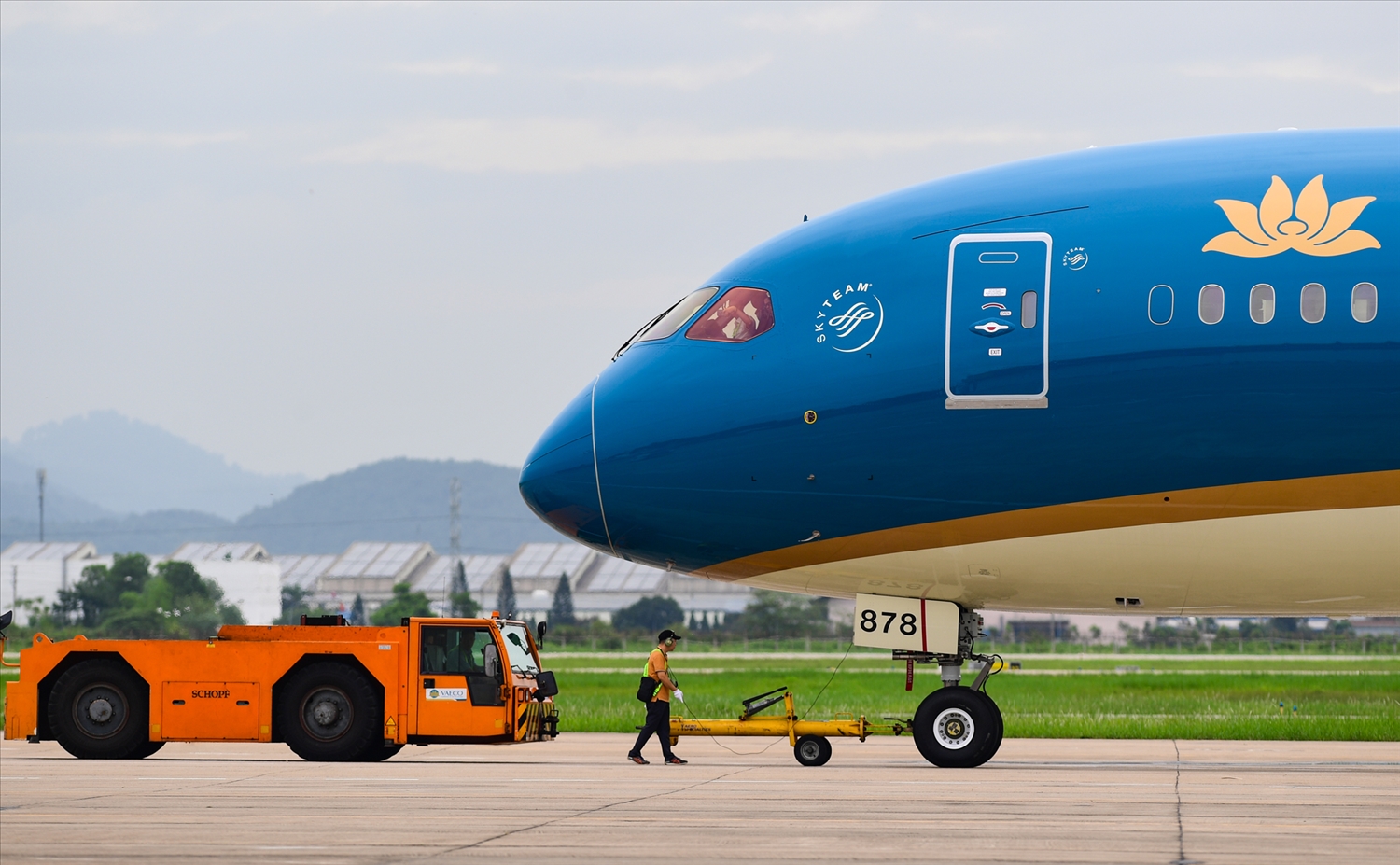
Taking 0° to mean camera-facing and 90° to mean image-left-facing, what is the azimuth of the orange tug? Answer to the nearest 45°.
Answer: approximately 270°

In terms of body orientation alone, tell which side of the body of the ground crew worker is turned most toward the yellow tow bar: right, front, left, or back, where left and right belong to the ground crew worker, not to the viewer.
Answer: front

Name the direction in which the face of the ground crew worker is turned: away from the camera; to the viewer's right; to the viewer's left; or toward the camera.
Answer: to the viewer's right

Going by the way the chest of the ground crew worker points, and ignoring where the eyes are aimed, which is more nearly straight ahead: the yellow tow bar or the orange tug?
the yellow tow bar

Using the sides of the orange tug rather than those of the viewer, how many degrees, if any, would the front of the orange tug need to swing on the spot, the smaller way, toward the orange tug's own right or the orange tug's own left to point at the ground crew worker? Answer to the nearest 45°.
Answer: approximately 45° to the orange tug's own right

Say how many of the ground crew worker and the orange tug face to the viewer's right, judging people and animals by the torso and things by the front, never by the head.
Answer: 2

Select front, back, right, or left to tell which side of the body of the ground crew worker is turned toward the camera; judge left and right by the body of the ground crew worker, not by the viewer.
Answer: right

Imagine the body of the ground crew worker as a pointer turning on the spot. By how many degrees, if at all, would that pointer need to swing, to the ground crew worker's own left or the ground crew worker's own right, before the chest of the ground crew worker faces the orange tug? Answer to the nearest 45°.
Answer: approximately 180°
